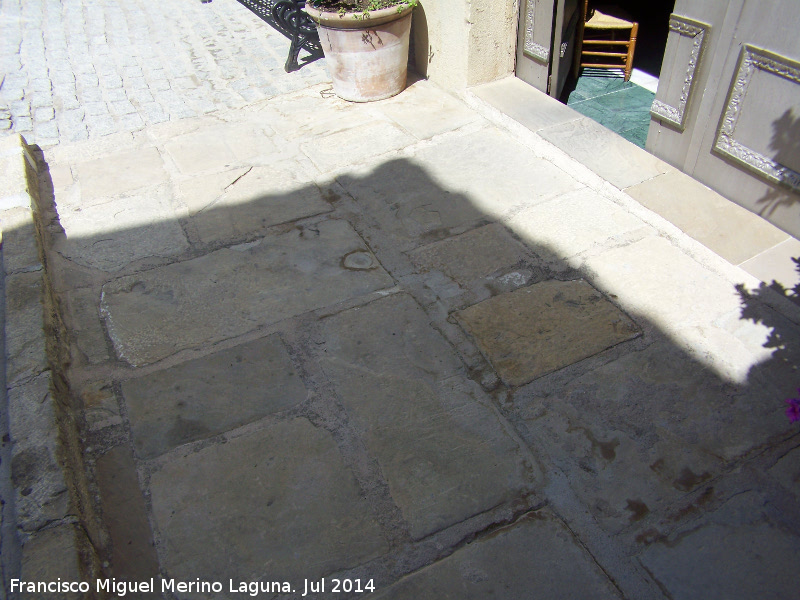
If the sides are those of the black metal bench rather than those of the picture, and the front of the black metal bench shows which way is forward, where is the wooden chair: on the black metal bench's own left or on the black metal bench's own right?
on the black metal bench's own left

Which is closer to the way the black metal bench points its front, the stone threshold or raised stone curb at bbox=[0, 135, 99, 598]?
the raised stone curb

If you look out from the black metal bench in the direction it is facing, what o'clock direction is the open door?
The open door is roughly at 9 o'clock from the black metal bench.

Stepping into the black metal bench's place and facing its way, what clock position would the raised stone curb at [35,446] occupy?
The raised stone curb is roughly at 11 o'clock from the black metal bench.

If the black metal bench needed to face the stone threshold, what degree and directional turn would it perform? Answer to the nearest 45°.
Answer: approximately 90° to its left

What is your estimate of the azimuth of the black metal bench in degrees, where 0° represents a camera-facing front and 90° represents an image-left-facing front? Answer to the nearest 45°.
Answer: approximately 45°
